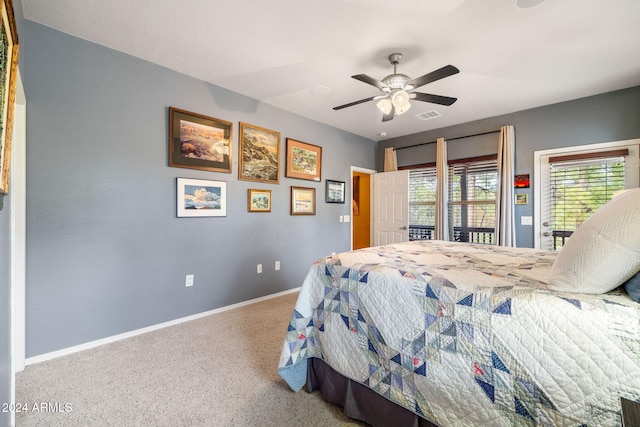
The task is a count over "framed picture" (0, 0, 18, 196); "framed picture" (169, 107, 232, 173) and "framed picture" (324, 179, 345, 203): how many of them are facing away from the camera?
0

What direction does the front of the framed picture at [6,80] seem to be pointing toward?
to the viewer's right

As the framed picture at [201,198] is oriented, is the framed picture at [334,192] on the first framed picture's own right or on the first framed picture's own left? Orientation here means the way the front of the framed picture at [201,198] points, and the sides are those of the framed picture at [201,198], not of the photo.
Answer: on the first framed picture's own left

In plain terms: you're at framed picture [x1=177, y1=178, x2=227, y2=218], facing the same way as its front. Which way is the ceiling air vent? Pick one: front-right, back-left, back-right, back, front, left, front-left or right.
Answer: front-left

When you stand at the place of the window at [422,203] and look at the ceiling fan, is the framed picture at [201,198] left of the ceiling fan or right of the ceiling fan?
right

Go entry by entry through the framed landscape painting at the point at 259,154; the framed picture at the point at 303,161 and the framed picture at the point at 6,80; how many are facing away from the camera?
0

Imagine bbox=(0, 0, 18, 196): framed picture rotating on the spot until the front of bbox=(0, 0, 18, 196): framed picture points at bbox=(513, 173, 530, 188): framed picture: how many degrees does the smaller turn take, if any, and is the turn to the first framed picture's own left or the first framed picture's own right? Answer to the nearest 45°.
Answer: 0° — it already faces it

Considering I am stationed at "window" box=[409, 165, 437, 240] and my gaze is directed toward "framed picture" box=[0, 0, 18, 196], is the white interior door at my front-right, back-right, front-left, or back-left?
front-right

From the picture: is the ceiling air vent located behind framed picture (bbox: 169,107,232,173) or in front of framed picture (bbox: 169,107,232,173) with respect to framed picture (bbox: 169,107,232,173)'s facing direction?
in front

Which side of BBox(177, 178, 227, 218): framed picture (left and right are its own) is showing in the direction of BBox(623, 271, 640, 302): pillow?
front

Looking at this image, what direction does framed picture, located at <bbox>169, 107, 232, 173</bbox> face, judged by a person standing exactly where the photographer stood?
facing the viewer and to the right of the viewer

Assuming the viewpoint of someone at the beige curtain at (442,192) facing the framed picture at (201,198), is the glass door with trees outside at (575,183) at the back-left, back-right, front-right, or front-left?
back-left

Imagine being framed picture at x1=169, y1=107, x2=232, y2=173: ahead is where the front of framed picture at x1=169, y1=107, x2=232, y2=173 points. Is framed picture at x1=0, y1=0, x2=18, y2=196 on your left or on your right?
on your right
